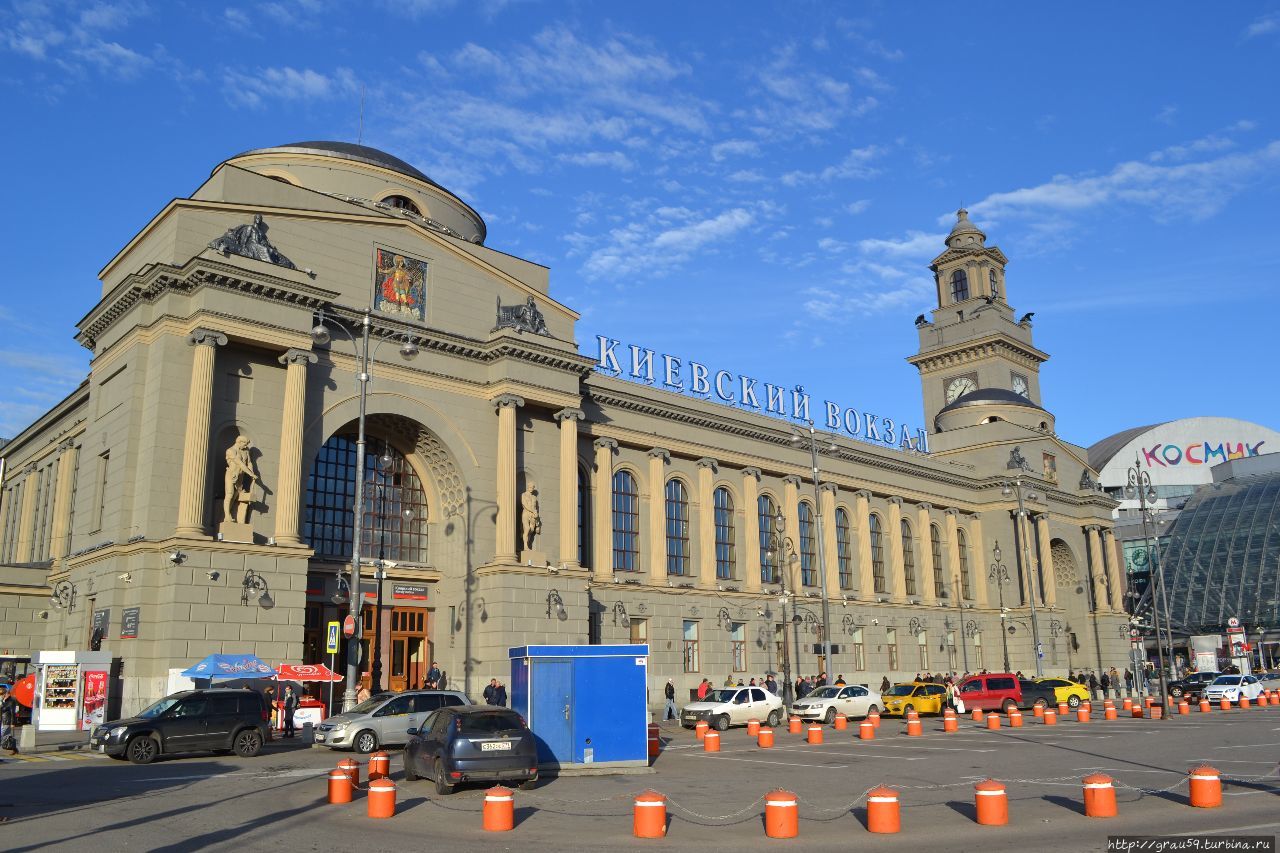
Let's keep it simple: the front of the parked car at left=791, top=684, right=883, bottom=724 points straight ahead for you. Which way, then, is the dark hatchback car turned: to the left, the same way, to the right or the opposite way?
to the right

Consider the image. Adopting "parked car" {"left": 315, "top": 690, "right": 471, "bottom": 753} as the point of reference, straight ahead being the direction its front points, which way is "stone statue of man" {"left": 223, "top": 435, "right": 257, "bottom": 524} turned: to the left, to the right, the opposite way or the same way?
to the left

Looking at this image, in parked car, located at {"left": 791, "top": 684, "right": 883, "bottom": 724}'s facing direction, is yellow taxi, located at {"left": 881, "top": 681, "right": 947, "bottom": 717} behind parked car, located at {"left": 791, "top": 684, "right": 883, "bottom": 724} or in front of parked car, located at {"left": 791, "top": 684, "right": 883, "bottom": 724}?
behind

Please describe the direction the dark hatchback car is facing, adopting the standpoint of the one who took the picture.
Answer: facing away from the viewer and to the left of the viewer

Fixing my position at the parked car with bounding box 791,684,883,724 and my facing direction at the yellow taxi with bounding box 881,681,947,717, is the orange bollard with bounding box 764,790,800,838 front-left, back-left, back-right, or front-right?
back-right

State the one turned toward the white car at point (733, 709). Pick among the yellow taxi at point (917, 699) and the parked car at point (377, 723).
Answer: the yellow taxi

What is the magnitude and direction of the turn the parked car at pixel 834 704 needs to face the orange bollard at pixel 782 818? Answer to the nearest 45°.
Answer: approximately 45° to its left

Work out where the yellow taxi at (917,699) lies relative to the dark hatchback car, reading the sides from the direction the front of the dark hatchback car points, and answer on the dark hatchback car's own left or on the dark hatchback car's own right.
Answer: on the dark hatchback car's own right

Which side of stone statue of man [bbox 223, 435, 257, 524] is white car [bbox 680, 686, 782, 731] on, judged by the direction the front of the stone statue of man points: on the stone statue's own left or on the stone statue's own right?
on the stone statue's own left

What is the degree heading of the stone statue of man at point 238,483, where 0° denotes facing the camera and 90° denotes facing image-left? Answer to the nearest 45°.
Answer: approximately 315°

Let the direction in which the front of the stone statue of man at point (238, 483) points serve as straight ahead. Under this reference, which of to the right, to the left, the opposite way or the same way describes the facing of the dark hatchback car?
the opposite way
